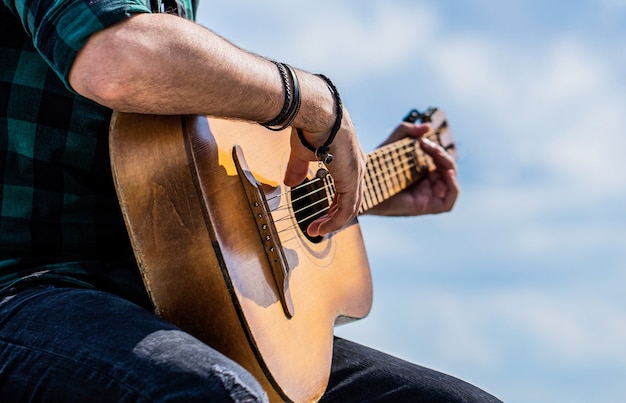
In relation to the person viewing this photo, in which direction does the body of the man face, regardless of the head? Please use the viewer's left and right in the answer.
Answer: facing to the right of the viewer
